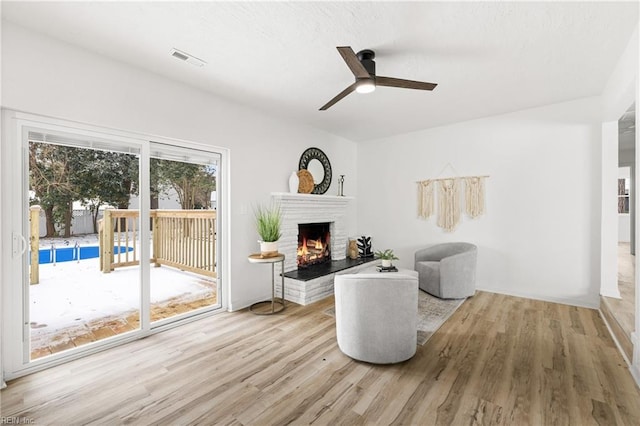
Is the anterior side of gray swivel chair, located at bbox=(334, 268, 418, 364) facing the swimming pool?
no

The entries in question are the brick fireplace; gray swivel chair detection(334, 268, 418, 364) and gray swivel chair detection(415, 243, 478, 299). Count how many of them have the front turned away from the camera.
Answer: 1

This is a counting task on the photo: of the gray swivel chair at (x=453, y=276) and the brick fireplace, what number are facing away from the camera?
0

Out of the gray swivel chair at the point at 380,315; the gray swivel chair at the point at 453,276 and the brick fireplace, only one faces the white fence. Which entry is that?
the gray swivel chair at the point at 453,276

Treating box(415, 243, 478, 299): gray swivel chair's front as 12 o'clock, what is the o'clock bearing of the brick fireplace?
The brick fireplace is roughly at 1 o'clock from the gray swivel chair.

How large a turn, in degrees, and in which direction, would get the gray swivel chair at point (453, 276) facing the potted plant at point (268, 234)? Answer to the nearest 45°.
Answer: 0° — it already faces it

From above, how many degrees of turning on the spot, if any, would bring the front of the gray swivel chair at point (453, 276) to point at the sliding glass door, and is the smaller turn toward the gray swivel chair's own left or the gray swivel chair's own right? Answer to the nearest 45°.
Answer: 0° — it already faces it

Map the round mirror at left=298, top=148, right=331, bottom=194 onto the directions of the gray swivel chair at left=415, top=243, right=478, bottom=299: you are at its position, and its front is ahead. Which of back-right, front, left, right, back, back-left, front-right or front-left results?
front-right

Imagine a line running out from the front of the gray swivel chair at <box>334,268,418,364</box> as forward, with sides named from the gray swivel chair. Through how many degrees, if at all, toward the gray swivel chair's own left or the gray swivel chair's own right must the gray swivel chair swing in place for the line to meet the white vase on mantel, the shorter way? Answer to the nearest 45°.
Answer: approximately 45° to the gray swivel chair's own left

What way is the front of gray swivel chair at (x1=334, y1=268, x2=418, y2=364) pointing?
away from the camera

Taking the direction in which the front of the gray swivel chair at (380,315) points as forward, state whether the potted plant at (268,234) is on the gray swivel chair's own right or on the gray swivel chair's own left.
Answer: on the gray swivel chair's own left

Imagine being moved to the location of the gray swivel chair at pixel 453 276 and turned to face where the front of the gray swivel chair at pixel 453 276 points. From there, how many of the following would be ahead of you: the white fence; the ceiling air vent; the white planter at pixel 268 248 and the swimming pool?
4

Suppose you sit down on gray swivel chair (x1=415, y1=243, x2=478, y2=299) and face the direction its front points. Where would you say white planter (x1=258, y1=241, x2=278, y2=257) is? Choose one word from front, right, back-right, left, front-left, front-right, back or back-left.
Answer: front

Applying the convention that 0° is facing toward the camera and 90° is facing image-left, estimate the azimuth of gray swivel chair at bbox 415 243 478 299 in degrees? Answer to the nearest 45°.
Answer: approximately 45°

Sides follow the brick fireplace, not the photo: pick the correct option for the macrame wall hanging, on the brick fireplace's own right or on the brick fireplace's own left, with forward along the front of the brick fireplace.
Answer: on the brick fireplace's own left

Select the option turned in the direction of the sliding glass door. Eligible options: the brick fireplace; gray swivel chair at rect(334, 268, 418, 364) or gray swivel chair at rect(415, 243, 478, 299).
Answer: gray swivel chair at rect(415, 243, 478, 299)

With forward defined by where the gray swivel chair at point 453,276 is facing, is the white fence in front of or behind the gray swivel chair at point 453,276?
in front

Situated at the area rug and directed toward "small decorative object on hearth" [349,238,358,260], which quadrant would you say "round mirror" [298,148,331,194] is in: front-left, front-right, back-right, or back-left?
front-left
